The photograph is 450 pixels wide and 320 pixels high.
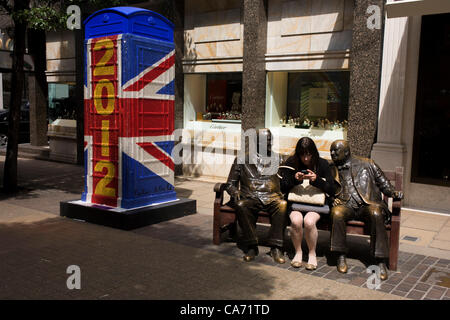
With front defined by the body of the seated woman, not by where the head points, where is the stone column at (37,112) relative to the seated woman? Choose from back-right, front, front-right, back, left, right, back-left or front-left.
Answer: back-right

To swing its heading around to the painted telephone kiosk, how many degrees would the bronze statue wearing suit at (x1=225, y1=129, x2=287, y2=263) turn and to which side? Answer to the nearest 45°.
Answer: approximately 135° to its right

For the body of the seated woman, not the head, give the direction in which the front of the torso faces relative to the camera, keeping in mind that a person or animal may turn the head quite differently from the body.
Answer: toward the camera

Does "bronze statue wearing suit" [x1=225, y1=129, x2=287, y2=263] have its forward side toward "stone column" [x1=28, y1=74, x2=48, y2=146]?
no

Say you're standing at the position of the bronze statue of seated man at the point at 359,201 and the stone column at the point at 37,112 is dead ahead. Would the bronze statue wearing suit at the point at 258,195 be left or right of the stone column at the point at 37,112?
left

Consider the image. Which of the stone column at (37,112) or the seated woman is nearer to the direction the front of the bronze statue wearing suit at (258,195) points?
the seated woman

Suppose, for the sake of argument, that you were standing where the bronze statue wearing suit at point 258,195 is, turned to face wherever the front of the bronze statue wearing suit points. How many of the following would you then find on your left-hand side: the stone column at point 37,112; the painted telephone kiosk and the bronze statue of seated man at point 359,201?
1

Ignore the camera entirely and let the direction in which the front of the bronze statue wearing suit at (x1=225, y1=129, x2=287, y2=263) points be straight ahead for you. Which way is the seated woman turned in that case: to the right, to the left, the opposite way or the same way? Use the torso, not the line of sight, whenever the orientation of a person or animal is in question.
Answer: the same way

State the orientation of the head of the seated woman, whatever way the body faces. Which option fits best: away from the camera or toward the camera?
toward the camera

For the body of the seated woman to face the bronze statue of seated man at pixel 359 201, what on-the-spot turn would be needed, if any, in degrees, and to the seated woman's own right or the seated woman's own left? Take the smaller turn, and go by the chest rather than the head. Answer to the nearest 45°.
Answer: approximately 90° to the seated woman's own left

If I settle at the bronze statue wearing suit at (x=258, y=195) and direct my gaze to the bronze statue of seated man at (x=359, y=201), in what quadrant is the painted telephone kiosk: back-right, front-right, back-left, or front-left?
back-left

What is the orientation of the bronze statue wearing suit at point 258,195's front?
toward the camera
